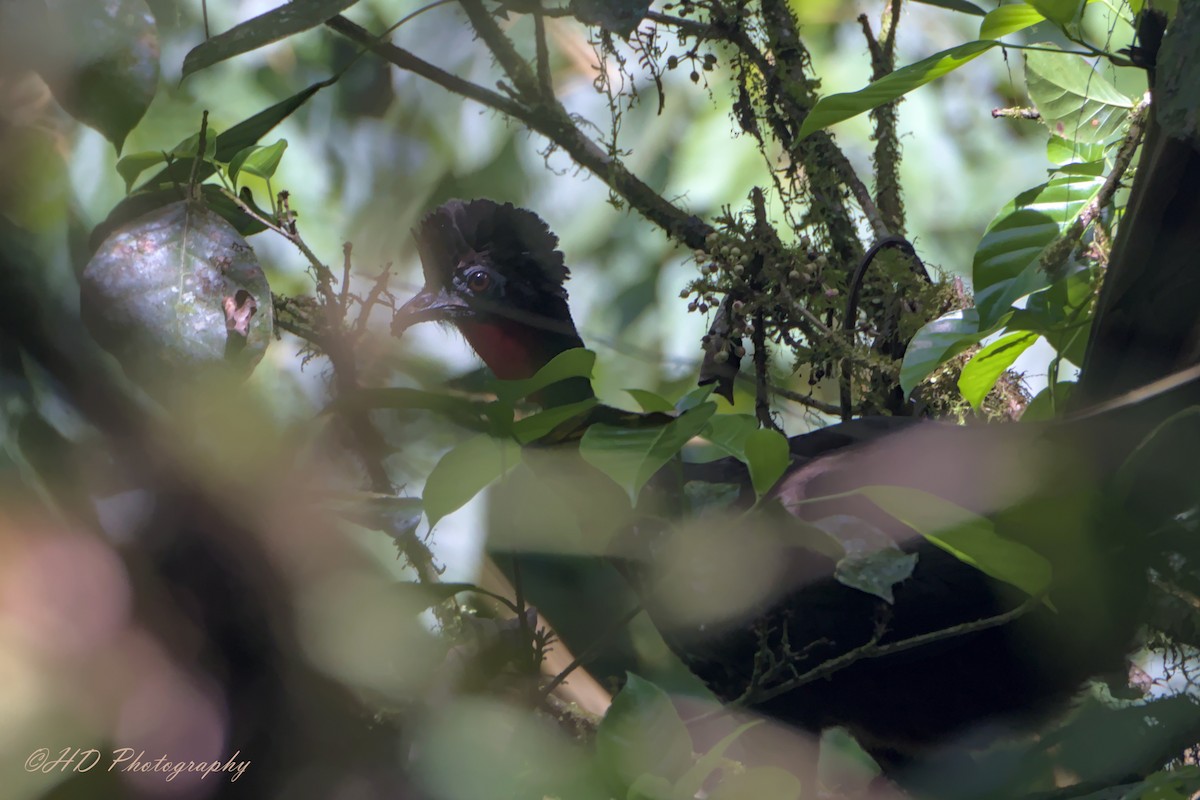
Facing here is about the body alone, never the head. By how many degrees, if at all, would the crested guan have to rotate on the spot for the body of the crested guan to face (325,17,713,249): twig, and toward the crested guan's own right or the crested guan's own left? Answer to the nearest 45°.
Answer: approximately 45° to the crested guan's own right

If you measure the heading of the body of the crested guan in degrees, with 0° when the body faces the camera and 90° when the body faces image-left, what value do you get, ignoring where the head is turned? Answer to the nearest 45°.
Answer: approximately 90°
